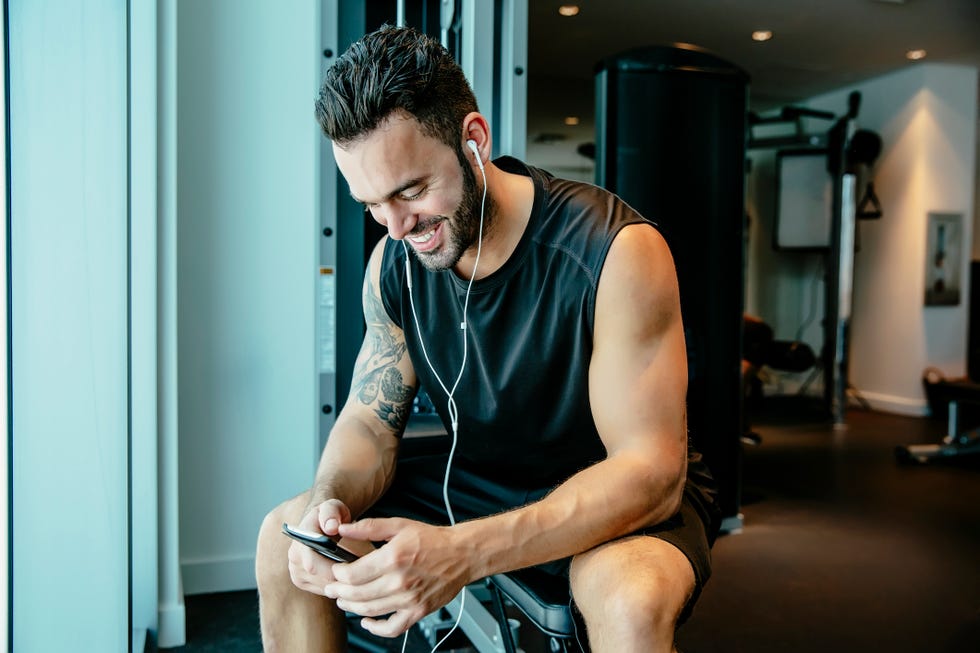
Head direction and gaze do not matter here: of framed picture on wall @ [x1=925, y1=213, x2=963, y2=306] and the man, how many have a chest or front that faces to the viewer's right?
0

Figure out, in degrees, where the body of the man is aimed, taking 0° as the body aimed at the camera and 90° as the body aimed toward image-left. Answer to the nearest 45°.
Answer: approximately 45°

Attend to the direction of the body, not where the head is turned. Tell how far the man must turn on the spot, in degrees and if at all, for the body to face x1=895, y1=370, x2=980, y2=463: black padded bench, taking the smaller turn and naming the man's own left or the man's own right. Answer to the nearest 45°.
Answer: approximately 180°

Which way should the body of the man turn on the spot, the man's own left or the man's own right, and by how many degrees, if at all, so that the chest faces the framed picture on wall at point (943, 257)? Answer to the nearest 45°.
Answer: approximately 180°

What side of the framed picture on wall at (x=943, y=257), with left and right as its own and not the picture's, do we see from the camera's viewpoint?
front

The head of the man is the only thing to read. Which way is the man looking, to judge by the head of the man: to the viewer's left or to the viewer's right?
to the viewer's left

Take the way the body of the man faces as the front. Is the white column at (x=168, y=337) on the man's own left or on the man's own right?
on the man's own right

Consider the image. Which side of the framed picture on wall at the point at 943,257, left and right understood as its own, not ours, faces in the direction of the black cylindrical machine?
front

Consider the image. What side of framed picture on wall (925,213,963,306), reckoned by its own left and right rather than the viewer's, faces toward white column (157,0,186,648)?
front

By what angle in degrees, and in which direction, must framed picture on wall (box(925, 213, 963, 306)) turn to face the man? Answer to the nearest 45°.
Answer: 0° — it already faces them

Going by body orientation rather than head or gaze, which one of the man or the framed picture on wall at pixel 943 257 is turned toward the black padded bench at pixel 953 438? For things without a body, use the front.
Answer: the framed picture on wall
